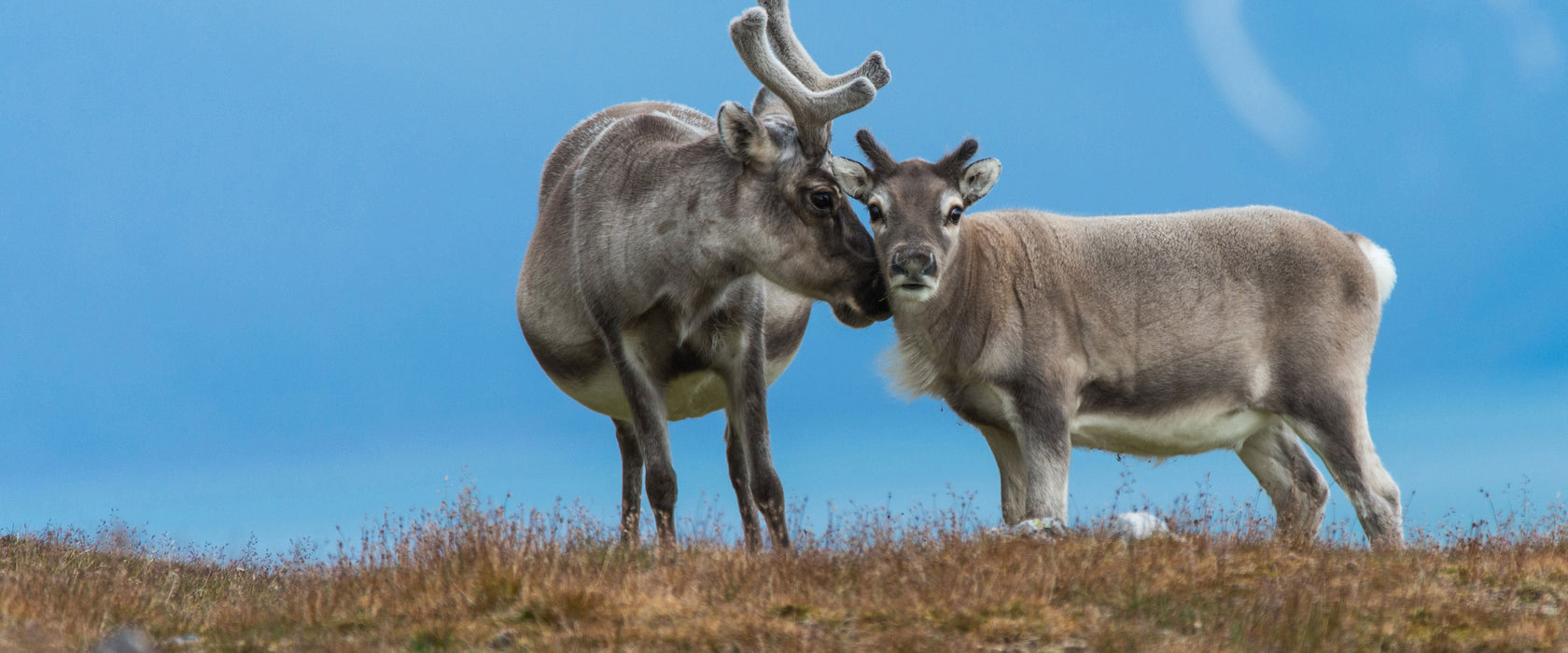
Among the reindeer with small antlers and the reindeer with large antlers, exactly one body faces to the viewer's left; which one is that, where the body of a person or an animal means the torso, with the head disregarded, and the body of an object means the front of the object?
the reindeer with small antlers

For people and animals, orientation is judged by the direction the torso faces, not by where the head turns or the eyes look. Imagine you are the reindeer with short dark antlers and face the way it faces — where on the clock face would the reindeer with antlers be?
The reindeer with antlers is roughly at 11 o'clock from the reindeer with short dark antlers.

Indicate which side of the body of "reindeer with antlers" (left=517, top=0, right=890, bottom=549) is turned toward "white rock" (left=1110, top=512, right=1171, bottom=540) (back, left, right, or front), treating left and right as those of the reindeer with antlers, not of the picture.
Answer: left

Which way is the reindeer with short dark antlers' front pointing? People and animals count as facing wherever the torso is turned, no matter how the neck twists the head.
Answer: to the viewer's left

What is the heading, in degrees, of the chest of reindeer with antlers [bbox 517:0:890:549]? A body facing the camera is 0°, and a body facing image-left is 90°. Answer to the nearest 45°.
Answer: approximately 0°
